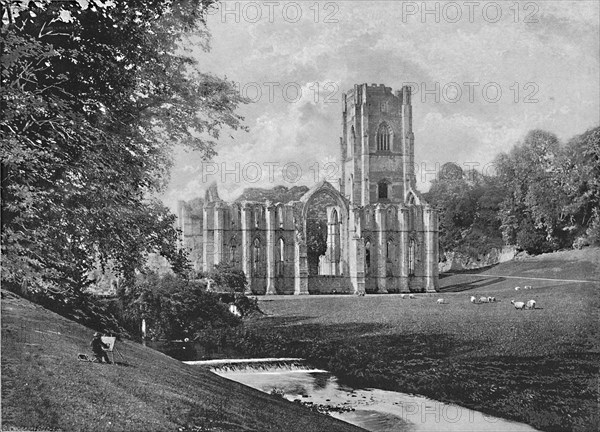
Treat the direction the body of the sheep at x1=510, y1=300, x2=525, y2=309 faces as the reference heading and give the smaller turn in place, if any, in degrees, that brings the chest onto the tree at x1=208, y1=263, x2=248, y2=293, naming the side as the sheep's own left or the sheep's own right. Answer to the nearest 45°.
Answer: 0° — it already faces it

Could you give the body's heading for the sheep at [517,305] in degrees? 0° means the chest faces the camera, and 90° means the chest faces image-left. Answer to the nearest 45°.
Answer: approximately 90°
